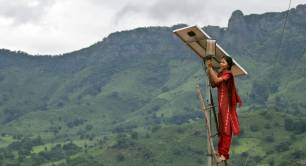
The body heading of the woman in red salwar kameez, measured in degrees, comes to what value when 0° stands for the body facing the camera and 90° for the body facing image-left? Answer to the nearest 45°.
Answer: approximately 90°
